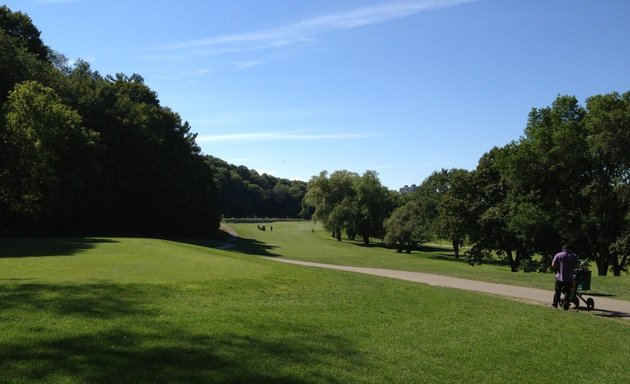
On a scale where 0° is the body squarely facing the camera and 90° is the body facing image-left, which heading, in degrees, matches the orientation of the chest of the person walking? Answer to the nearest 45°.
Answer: approximately 180°

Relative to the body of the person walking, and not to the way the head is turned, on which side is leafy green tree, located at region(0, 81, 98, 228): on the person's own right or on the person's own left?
on the person's own left
